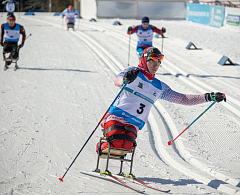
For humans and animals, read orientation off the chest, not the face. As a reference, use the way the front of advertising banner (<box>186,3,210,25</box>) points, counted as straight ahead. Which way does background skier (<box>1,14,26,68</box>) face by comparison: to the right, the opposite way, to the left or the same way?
to the left

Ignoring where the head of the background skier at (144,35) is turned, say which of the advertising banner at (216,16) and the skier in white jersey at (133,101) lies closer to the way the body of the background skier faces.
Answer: the skier in white jersey

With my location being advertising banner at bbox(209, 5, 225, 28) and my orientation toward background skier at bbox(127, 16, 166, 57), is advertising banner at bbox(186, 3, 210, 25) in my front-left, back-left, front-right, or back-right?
back-right

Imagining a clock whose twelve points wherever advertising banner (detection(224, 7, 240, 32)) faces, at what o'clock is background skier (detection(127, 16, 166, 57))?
The background skier is roughly at 11 o'clock from the advertising banner.

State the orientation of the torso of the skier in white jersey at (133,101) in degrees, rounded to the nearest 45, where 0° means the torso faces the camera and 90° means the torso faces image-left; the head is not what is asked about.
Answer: approximately 315°

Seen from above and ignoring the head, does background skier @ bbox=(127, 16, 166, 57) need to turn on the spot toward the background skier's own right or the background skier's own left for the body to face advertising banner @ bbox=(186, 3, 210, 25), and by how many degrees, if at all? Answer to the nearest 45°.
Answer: approximately 180°
